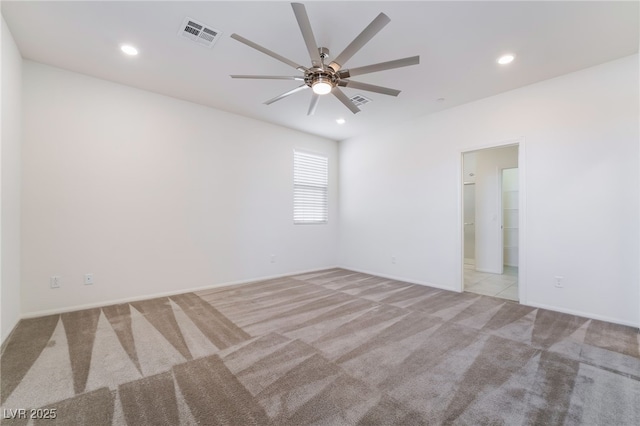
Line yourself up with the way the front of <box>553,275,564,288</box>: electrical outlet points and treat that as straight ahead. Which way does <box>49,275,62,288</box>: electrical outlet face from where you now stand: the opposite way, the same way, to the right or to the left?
to the left

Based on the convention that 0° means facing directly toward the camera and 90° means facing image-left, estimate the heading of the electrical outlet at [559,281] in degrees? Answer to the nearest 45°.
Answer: approximately 0°

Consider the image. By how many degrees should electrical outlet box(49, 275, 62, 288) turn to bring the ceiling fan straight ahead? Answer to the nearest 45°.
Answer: approximately 45° to its left

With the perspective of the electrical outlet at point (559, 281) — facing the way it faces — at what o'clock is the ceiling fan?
The ceiling fan is roughly at 1 o'clock from the electrical outlet.

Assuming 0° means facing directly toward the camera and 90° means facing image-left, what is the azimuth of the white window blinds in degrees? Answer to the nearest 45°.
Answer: approximately 315°

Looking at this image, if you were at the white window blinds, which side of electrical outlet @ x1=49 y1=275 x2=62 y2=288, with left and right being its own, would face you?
left

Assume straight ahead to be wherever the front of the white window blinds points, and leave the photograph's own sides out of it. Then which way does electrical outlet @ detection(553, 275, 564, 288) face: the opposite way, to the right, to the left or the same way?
to the right

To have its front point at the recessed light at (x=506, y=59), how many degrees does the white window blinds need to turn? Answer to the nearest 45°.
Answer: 0° — it already faces it
